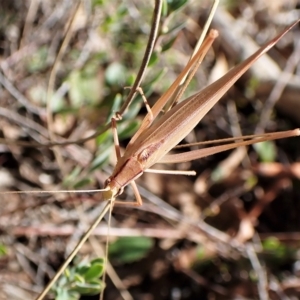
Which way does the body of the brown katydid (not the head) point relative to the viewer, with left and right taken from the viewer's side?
facing the viewer and to the left of the viewer

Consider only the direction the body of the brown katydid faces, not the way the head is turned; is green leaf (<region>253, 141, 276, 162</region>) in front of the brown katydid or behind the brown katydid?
behind
